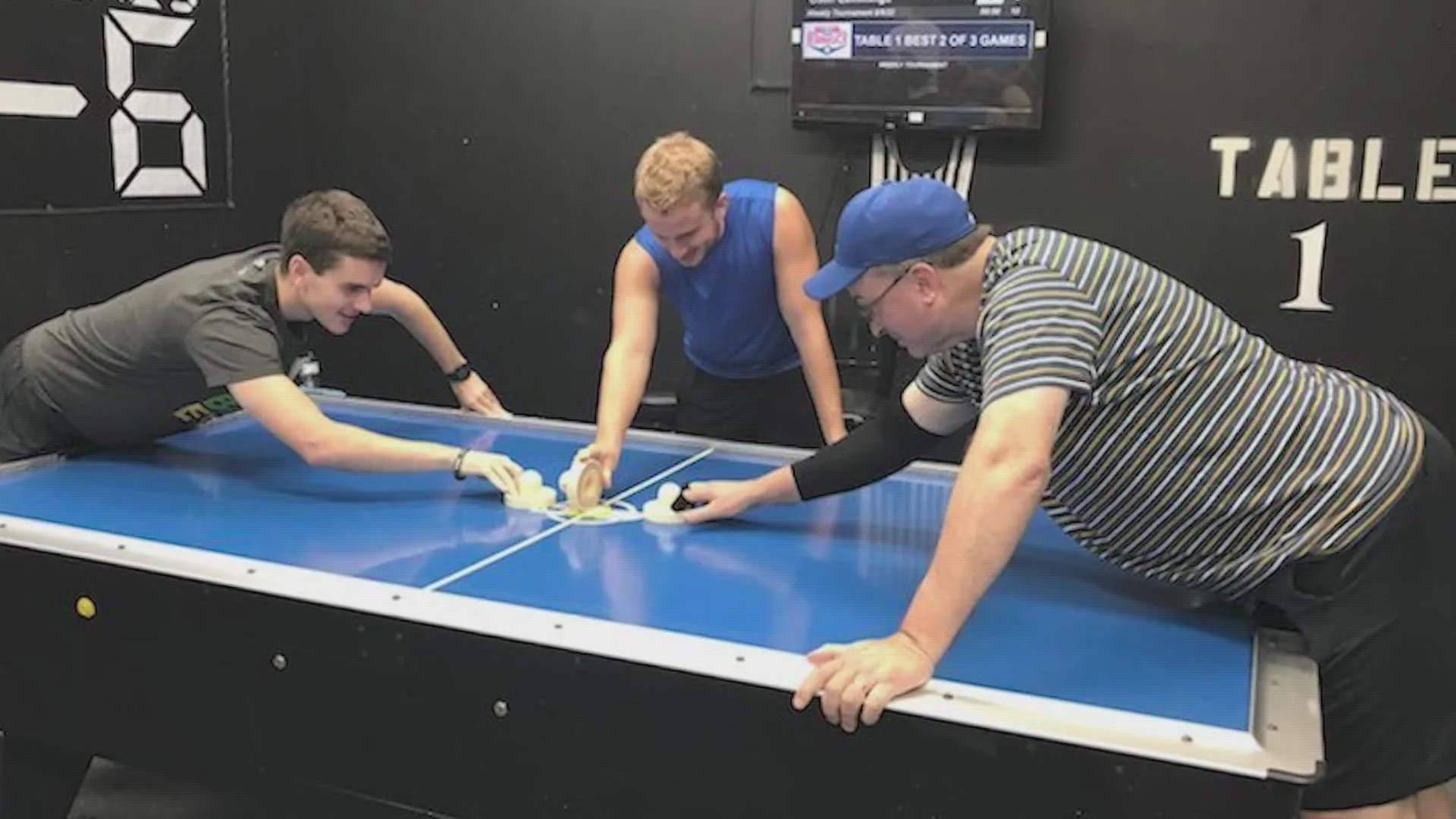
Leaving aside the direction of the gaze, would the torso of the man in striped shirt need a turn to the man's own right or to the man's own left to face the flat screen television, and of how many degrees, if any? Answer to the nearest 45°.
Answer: approximately 90° to the man's own right

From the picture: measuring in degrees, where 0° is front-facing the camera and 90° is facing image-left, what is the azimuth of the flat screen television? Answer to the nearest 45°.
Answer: approximately 0°

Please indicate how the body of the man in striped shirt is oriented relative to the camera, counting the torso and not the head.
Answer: to the viewer's left

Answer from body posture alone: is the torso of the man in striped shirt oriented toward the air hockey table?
yes

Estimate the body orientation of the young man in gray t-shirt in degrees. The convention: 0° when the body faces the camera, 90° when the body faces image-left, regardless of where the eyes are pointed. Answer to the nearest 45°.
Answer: approximately 270°

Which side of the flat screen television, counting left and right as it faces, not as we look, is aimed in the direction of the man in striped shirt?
front

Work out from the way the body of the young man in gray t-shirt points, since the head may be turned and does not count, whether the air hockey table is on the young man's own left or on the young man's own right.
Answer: on the young man's own right

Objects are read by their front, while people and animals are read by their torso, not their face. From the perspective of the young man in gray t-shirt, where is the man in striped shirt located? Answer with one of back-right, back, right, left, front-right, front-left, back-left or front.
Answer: front-right
